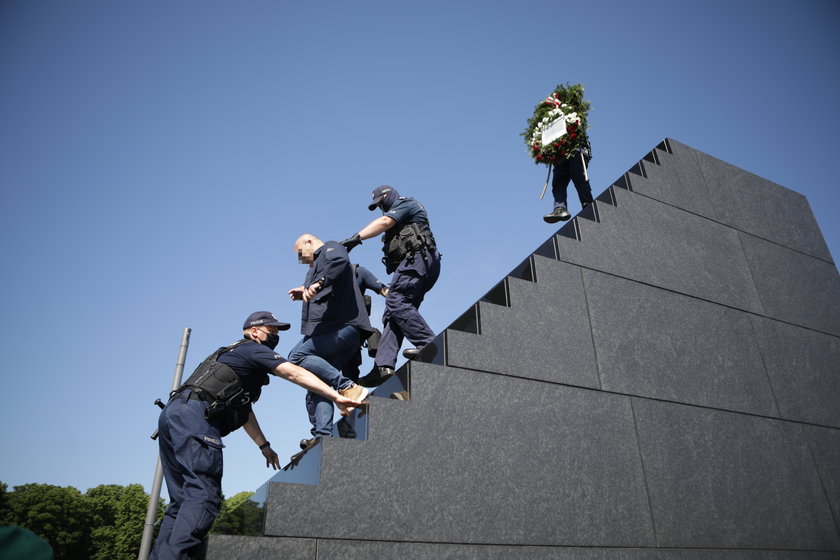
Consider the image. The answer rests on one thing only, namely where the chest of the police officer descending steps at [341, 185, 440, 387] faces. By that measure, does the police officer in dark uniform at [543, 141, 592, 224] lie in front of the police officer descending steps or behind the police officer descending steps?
behind

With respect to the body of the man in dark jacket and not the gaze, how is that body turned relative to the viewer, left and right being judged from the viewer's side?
facing to the left of the viewer

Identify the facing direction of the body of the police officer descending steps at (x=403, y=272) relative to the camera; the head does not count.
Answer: to the viewer's left

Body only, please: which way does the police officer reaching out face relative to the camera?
to the viewer's right

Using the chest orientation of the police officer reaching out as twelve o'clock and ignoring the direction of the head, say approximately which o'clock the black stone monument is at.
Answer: The black stone monument is roughly at 12 o'clock from the police officer reaching out.
